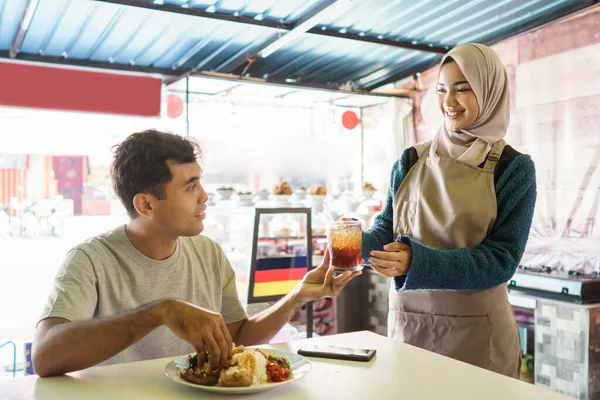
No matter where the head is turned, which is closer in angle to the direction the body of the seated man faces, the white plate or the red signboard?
the white plate

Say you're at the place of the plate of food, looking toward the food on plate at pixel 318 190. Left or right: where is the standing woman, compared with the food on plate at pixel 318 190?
right

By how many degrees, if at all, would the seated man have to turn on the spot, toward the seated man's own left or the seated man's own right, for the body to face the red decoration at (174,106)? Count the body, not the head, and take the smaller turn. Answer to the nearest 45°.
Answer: approximately 135° to the seated man's own left

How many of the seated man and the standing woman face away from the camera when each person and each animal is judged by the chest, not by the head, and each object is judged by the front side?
0

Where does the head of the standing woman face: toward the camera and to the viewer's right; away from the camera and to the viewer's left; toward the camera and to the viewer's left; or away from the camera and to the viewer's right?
toward the camera and to the viewer's left

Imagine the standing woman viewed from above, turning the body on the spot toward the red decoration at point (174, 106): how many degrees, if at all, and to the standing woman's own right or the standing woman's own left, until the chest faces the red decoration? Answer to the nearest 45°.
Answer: approximately 90° to the standing woman's own right

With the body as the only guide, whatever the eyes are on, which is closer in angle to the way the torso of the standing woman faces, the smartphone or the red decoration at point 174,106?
the smartphone

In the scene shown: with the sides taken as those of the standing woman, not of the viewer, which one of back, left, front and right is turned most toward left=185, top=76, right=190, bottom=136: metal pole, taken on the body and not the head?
right

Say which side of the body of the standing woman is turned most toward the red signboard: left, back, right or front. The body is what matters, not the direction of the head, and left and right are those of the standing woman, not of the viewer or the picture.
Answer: right

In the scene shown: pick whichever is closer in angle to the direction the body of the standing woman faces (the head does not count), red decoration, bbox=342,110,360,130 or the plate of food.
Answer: the plate of food

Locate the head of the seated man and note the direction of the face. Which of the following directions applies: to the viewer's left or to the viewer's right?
to the viewer's right

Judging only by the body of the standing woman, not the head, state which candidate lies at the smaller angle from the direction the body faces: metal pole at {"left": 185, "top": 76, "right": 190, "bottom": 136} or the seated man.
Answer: the seated man

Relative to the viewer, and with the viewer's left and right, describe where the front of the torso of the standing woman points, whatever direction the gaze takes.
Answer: facing the viewer and to the left of the viewer
